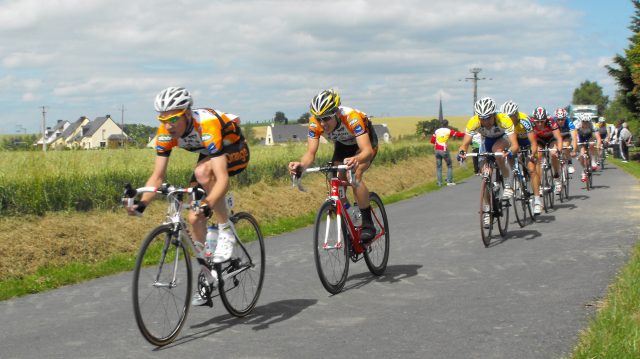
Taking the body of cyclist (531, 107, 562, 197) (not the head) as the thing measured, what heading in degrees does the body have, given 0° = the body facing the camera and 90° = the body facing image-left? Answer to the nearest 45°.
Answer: approximately 45°

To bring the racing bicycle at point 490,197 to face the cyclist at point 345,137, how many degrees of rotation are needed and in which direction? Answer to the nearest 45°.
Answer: approximately 45° to its right

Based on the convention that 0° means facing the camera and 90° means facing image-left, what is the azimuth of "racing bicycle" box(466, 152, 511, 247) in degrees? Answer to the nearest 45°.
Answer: approximately 0°

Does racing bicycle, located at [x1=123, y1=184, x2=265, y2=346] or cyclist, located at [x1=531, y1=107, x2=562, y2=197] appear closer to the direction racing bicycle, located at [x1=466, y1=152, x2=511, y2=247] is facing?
the racing bicycle

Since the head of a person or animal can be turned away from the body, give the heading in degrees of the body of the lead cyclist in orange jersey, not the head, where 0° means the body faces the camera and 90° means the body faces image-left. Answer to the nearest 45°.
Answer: approximately 45°

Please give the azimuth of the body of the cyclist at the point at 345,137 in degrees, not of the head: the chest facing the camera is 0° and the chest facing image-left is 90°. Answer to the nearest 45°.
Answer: approximately 45°

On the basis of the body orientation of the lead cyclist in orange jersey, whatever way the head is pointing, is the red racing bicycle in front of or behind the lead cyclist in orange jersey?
behind

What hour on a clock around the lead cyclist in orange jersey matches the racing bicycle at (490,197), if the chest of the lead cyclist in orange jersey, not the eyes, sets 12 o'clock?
The racing bicycle is roughly at 6 o'clock from the lead cyclist in orange jersey.
